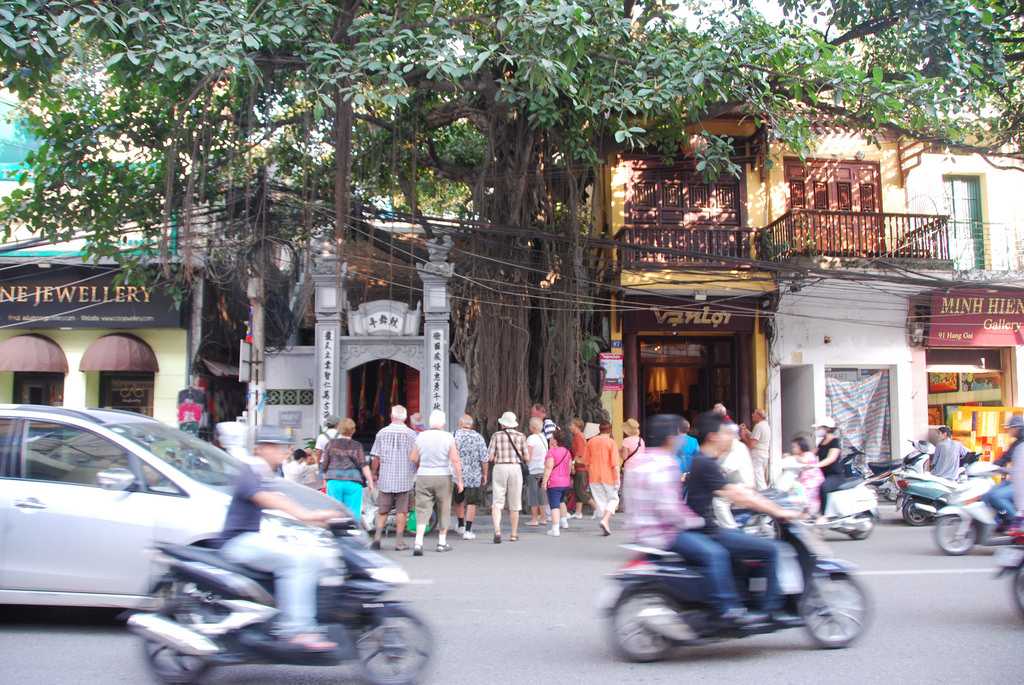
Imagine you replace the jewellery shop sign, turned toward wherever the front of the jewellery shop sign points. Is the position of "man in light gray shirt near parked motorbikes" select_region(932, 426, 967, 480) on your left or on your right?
on your left

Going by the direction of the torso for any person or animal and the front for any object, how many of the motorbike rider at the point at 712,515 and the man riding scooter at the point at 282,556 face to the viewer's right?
2

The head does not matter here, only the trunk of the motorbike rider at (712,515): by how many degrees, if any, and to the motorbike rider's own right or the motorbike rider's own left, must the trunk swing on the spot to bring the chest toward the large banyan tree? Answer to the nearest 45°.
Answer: approximately 135° to the motorbike rider's own left

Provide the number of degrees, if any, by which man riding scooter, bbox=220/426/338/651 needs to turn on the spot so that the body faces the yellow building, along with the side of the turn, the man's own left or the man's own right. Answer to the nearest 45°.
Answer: approximately 45° to the man's own left

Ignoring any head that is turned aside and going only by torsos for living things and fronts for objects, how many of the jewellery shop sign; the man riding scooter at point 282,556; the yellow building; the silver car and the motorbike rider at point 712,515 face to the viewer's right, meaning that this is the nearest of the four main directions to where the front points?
3

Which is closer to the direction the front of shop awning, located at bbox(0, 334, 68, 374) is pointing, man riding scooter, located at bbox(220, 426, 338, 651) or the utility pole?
the man riding scooter

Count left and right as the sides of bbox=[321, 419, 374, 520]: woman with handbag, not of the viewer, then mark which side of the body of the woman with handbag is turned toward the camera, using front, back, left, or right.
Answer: back

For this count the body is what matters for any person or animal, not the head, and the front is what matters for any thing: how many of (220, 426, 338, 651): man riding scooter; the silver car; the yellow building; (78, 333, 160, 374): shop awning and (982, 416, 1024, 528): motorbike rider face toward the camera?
2

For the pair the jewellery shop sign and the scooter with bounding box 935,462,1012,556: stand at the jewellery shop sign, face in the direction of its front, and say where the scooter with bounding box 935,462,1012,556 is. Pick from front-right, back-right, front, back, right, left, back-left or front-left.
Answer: front-left

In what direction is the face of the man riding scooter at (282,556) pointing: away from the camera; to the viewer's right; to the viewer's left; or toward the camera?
to the viewer's right

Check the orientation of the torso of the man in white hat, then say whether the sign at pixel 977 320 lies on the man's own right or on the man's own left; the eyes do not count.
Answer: on the man's own right

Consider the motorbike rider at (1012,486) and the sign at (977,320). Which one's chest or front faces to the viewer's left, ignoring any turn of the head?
the motorbike rider

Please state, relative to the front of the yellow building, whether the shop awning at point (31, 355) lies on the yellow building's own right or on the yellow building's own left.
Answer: on the yellow building's own right

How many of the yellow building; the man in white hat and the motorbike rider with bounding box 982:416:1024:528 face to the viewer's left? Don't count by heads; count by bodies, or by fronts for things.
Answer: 1

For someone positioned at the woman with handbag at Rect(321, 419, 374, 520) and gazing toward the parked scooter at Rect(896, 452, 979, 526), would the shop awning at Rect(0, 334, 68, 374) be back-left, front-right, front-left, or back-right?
back-left

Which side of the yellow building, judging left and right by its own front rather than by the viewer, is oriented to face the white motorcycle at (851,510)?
front

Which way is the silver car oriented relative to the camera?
to the viewer's right

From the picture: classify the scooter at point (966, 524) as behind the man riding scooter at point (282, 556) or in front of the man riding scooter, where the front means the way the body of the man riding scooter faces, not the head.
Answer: in front
